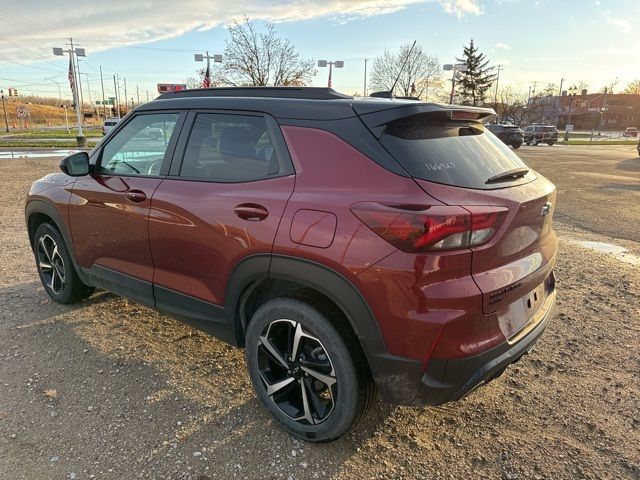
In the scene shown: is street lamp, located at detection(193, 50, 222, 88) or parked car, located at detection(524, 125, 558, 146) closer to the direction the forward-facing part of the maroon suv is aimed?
the street lamp

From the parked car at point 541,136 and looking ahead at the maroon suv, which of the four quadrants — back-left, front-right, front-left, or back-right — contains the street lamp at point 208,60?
front-right

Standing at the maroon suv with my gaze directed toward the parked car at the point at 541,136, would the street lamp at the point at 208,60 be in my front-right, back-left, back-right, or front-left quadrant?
front-left

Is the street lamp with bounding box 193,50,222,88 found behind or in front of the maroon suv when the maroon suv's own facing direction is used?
in front

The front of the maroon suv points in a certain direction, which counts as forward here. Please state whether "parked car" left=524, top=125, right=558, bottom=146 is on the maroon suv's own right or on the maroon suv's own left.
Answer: on the maroon suv's own right

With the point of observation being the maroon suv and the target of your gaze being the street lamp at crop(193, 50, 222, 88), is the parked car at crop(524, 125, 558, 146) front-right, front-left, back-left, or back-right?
front-right

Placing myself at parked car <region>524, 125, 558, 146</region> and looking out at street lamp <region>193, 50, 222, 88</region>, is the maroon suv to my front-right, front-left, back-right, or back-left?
front-left

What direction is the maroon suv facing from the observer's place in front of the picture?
facing away from the viewer and to the left of the viewer
